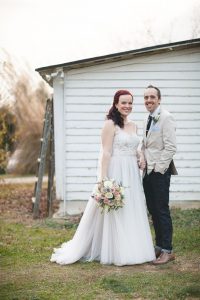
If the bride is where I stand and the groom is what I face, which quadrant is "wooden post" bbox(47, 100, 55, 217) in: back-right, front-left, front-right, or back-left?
back-left

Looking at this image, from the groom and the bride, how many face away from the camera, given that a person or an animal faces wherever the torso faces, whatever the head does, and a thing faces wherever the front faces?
0

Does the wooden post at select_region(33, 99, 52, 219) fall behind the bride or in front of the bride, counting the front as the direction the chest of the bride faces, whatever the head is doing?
behind

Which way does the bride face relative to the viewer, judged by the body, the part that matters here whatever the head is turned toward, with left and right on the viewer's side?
facing the viewer and to the right of the viewer

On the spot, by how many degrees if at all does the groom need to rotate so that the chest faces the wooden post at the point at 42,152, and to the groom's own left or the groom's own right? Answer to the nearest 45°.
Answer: approximately 90° to the groom's own right

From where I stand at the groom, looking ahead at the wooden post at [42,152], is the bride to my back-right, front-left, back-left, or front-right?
front-left

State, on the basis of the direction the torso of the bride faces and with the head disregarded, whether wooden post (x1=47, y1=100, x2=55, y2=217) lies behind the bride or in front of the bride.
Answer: behind

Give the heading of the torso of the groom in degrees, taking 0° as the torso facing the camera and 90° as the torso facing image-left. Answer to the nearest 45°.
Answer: approximately 45°
